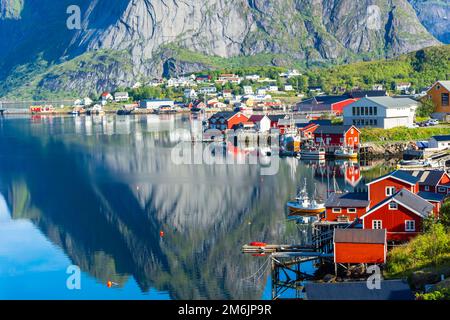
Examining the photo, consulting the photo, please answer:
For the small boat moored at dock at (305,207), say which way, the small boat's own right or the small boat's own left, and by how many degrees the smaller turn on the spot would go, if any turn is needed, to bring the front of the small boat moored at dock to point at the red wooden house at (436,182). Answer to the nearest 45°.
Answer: approximately 180°

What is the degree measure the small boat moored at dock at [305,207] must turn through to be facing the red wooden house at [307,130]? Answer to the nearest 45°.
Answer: approximately 90° to its right

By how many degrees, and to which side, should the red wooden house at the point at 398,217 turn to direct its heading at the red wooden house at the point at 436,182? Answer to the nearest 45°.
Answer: approximately 180°

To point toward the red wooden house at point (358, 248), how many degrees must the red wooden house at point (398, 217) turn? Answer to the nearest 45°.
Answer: approximately 45° to its right

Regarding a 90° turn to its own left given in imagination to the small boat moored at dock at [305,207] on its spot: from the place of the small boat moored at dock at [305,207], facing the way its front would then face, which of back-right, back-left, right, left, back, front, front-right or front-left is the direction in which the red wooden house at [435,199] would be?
front-left

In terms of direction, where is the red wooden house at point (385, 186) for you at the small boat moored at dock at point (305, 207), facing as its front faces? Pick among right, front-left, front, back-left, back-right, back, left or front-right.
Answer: back-left

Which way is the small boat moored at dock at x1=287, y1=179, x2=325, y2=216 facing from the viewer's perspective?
to the viewer's left
